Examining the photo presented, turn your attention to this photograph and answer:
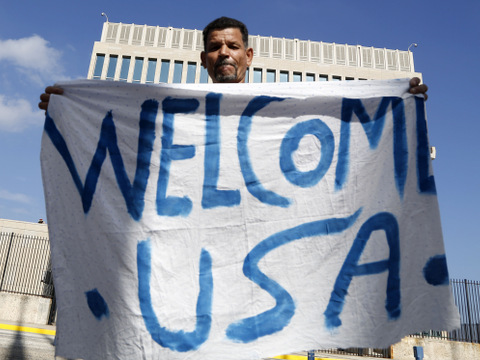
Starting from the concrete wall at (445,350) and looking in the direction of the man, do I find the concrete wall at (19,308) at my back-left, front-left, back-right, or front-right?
front-right

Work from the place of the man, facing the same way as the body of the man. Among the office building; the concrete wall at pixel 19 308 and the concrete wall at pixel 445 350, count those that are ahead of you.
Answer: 0

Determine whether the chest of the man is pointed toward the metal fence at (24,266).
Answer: no

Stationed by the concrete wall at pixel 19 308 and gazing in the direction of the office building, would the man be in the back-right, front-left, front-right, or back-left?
back-right

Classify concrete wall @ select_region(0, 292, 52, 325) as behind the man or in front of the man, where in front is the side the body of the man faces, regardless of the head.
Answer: behind

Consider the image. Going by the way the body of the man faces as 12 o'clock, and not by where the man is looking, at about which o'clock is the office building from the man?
The office building is roughly at 6 o'clock from the man.

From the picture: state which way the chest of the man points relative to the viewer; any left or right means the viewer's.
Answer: facing the viewer

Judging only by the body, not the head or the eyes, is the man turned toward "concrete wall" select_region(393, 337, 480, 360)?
no

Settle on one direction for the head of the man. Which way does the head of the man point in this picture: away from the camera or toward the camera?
toward the camera

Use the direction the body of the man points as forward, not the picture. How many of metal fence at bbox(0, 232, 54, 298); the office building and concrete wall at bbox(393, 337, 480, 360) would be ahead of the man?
0
